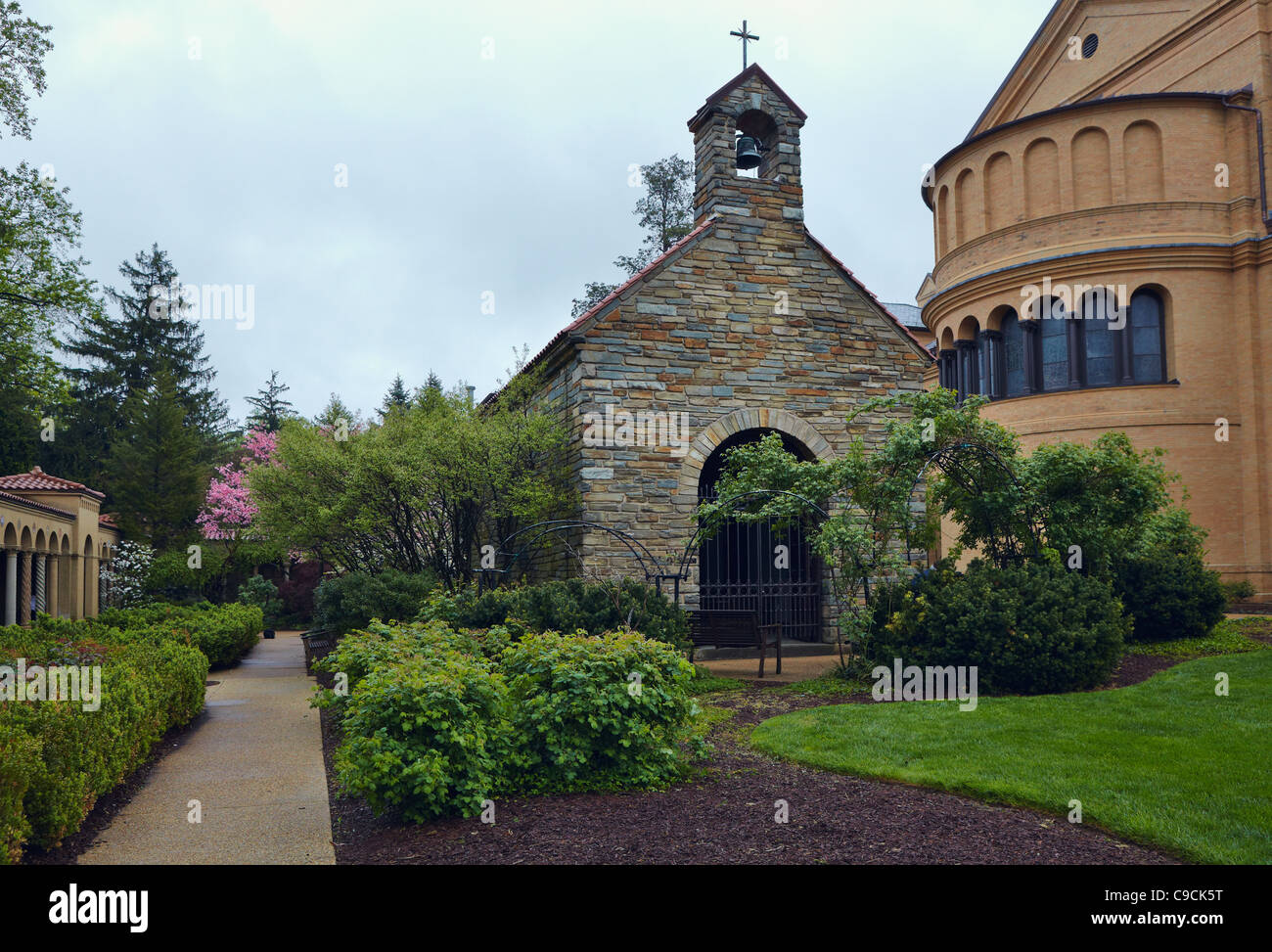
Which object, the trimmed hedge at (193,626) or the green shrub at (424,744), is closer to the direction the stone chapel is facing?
the green shrub

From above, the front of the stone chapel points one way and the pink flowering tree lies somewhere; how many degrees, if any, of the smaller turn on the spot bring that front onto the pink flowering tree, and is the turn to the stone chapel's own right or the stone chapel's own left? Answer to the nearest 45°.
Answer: approximately 135° to the stone chapel's own right

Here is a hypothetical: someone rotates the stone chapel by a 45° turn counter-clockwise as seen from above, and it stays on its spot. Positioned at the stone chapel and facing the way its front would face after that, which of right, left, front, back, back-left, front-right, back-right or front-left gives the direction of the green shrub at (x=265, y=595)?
back

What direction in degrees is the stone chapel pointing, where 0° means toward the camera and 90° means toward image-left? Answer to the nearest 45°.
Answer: approximately 0°

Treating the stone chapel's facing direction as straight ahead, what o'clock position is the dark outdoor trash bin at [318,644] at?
The dark outdoor trash bin is roughly at 3 o'clock from the stone chapel.

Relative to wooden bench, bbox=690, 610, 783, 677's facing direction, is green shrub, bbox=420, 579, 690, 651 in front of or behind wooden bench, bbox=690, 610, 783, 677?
behind

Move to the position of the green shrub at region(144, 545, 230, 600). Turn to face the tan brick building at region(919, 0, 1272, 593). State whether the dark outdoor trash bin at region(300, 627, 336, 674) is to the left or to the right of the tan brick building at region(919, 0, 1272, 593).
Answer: right
